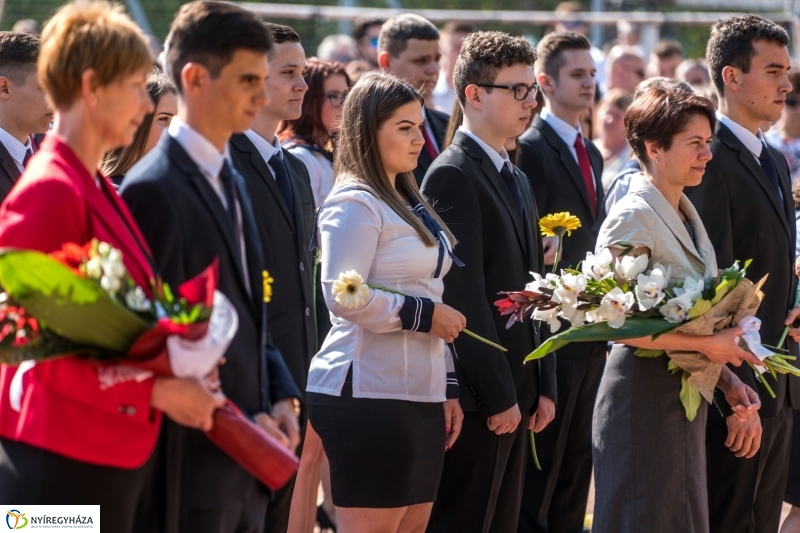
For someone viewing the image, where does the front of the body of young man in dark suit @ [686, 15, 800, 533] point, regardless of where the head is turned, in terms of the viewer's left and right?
facing the viewer and to the right of the viewer

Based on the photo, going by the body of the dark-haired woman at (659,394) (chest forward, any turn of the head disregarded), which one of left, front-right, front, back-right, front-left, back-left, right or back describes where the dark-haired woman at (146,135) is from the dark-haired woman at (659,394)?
back

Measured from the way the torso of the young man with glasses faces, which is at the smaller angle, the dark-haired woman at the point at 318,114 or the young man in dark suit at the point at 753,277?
the young man in dark suit

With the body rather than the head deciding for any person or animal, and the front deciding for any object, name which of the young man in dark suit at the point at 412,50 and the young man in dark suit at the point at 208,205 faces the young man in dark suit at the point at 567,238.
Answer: the young man in dark suit at the point at 412,50

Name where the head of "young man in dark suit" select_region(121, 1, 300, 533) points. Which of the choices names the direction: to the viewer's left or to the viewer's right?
to the viewer's right

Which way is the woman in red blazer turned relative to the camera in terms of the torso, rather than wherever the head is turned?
to the viewer's right

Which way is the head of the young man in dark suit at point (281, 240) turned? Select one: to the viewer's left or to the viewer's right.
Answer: to the viewer's right

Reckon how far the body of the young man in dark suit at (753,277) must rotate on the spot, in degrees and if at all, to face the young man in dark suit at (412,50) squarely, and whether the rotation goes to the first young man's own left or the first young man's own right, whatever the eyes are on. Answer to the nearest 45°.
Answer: approximately 180°

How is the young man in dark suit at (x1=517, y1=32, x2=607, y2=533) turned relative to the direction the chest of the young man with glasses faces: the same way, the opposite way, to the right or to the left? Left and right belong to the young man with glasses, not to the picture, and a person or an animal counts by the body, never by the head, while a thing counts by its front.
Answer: the same way

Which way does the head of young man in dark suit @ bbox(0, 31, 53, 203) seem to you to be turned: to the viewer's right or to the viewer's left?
to the viewer's right

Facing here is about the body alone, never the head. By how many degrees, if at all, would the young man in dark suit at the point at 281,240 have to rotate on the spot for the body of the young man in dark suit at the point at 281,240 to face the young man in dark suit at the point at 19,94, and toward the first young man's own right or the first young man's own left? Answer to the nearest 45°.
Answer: approximately 180°

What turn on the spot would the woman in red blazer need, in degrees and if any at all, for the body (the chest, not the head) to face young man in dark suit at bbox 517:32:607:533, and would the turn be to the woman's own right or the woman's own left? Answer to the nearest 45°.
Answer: approximately 45° to the woman's own left

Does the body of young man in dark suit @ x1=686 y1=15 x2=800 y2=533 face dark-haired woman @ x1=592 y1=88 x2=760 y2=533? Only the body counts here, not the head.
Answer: no

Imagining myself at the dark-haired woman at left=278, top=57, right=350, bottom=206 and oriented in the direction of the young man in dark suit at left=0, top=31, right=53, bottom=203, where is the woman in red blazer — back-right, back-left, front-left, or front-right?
front-left

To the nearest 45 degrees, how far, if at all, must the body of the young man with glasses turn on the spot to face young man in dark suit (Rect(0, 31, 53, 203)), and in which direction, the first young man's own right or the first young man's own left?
approximately 135° to the first young man's own right

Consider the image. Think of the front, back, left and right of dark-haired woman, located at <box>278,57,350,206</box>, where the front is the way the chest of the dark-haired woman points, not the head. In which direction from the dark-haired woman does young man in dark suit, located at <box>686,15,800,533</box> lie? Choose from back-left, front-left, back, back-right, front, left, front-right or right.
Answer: front

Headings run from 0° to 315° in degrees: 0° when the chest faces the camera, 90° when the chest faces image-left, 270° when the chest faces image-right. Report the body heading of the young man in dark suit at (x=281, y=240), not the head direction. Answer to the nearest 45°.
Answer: approximately 315°

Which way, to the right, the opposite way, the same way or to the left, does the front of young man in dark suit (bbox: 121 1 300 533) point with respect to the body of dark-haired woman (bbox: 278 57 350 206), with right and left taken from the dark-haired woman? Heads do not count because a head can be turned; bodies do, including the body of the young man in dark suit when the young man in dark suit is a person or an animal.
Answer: the same way
